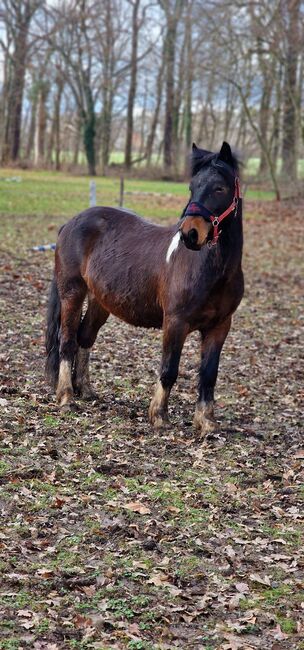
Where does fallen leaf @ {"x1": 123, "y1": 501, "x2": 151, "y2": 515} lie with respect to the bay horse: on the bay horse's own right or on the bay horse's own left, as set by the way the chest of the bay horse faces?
on the bay horse's own right

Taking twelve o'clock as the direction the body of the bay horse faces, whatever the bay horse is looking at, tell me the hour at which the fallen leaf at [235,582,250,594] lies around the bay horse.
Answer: The fallen leaf is roughly at 1 o'clock from the bay horse.

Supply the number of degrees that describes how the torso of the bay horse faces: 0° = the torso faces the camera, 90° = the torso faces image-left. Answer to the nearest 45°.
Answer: approximately 315°

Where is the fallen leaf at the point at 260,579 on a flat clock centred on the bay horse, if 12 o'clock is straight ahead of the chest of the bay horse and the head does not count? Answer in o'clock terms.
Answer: The fallen leaf is roughly at 1 o'clock from the bay horse.
